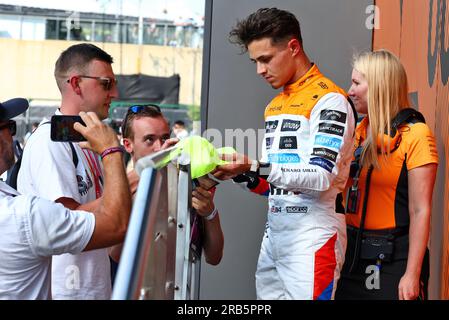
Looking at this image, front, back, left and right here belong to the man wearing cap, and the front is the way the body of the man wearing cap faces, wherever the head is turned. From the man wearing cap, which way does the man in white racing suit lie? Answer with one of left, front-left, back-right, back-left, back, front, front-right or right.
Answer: front

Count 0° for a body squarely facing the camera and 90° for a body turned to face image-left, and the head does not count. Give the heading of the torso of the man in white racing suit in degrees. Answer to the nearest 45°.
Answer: approximately 45°

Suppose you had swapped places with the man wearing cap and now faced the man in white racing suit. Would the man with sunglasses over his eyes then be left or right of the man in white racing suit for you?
left

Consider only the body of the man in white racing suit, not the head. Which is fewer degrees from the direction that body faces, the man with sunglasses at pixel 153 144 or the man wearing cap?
the man wearing cap

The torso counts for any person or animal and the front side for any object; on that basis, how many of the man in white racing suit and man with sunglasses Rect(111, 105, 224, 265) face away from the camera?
0

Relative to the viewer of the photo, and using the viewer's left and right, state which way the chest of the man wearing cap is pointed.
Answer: facing away from the viewer and to the right of the viewer

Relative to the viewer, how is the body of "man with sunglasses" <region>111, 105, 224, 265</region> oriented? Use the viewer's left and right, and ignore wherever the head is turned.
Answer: facing the viewer and to the right of the viewer

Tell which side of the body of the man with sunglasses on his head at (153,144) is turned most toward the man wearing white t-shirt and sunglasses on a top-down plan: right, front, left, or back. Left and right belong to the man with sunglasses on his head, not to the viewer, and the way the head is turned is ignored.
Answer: right

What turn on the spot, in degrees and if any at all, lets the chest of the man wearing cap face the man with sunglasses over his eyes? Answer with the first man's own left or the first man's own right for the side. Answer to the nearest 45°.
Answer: approximately 45° to the first man's own left

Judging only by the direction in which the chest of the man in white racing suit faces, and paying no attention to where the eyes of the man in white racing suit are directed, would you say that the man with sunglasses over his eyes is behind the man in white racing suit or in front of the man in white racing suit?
in front

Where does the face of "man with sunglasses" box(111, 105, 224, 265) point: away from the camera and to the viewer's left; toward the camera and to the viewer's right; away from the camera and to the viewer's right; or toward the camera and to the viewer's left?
toward the camera and to the viewer's right

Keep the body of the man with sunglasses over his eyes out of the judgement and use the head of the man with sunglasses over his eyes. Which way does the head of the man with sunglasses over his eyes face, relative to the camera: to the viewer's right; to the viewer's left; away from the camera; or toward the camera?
to the viewer's right

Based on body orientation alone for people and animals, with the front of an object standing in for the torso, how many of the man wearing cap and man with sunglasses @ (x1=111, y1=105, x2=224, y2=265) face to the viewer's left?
0

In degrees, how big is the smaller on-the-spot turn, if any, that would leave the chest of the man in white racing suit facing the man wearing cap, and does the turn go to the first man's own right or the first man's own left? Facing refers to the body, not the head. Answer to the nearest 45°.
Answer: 0° — they already face them

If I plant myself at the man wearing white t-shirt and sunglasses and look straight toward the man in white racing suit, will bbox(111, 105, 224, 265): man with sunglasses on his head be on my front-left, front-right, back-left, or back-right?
front-left
